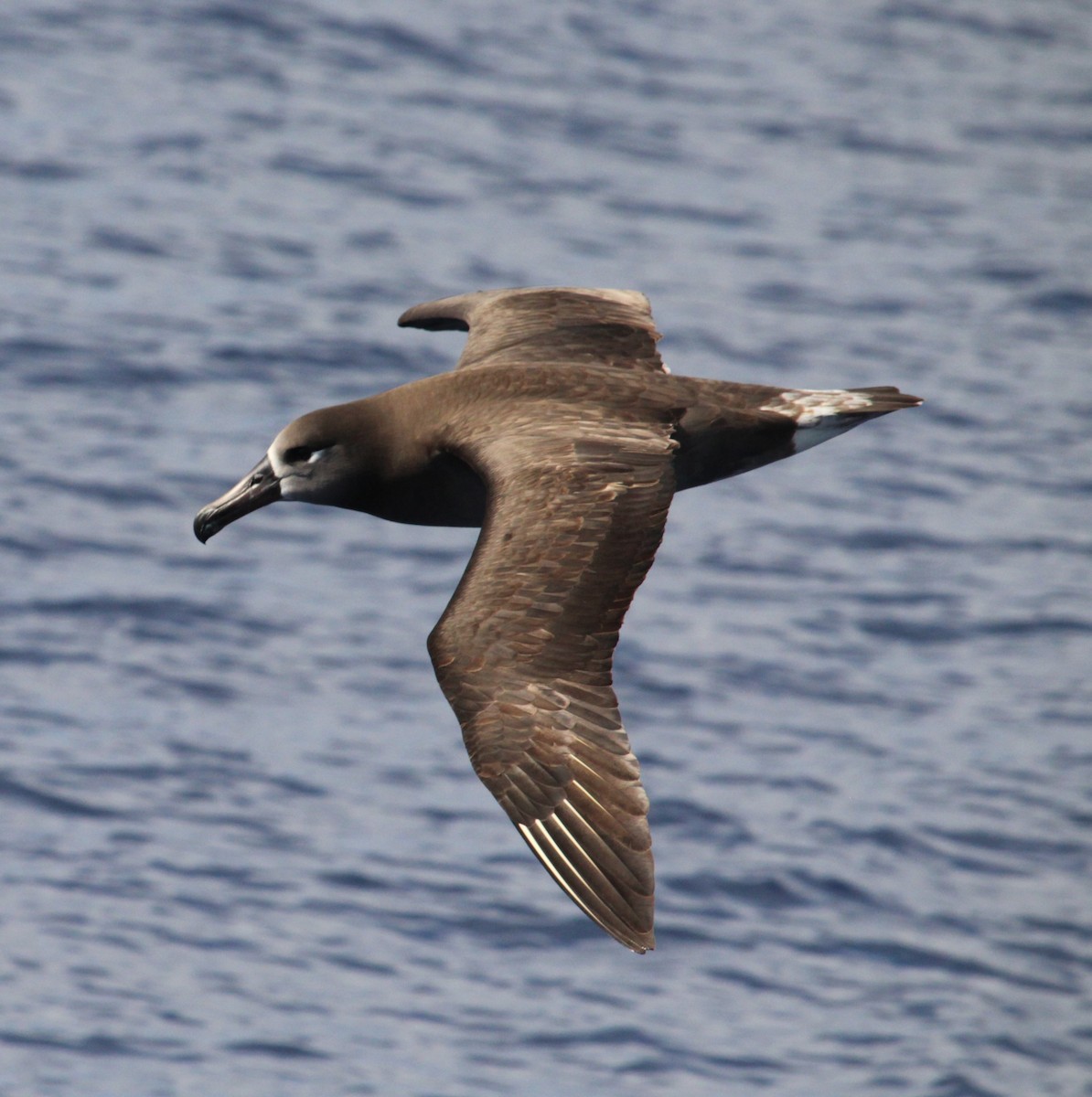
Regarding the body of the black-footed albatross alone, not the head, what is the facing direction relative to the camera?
to the viewer's left
